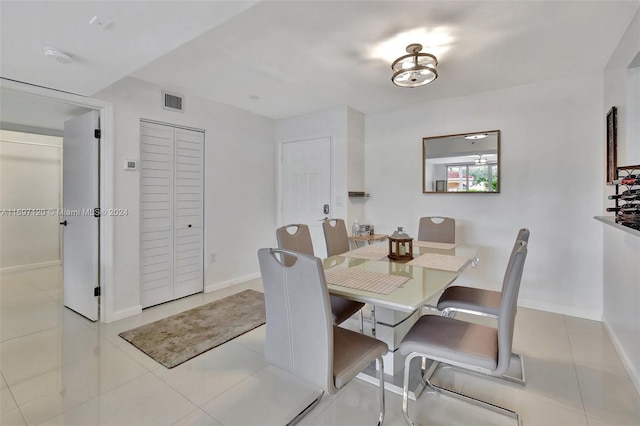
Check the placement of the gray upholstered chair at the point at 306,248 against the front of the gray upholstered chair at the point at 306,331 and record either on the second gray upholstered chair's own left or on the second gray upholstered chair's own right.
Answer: on the second gray upholstered chair's own left

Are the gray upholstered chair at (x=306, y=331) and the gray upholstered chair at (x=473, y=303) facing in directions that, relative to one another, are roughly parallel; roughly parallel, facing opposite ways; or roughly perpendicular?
roughly perpendicular

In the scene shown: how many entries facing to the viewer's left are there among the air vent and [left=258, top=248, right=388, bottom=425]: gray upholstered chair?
0

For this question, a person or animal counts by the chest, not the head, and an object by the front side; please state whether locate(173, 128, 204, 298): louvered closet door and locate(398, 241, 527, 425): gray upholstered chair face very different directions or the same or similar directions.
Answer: very different directions

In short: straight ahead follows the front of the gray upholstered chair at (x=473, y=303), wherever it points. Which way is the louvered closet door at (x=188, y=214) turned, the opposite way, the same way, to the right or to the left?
the opposite way

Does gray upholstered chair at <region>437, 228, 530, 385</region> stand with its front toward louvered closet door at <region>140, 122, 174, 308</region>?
yes

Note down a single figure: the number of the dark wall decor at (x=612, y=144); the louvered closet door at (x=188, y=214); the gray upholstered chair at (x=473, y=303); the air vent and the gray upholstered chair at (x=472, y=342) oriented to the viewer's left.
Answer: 3

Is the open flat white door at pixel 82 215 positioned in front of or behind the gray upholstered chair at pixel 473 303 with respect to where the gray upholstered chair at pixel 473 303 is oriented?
in front

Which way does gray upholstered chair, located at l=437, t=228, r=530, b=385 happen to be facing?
to the viewer's left

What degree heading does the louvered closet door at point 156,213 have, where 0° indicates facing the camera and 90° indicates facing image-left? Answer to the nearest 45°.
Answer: approximately 315°

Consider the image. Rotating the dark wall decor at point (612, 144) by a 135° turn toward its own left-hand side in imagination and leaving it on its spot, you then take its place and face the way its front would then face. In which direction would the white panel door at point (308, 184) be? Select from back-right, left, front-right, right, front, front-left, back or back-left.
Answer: back-right

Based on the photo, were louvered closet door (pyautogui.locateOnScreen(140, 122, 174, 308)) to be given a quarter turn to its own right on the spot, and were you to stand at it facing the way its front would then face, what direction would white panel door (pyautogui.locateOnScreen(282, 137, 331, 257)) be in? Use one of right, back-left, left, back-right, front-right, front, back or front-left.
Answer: back-left

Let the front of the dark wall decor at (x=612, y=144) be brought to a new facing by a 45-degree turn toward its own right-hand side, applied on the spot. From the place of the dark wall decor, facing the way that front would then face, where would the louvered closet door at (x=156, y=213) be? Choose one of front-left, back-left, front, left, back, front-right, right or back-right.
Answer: left

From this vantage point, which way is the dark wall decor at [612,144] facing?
to the viewer's left
